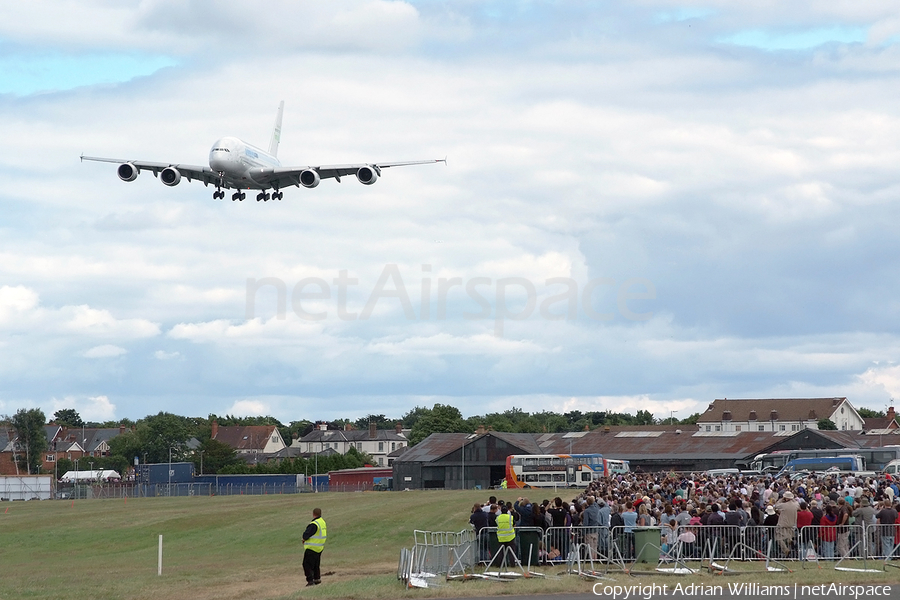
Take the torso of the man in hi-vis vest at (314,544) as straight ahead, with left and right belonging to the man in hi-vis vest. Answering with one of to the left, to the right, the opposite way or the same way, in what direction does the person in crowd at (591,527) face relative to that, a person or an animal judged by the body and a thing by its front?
the same way

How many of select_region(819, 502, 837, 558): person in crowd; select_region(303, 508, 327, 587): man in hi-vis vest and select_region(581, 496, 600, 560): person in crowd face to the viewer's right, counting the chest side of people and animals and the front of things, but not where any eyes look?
0

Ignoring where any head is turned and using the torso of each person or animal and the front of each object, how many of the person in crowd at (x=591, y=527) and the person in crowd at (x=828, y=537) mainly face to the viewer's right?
0

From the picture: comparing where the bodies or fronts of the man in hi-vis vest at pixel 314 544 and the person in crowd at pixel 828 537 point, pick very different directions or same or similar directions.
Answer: same or similar directions

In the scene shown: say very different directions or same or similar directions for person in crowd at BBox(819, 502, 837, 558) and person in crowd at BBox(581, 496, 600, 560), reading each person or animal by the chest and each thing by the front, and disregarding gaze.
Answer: same or similar directions
